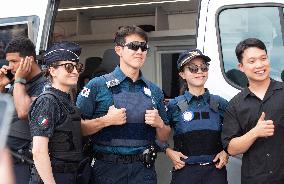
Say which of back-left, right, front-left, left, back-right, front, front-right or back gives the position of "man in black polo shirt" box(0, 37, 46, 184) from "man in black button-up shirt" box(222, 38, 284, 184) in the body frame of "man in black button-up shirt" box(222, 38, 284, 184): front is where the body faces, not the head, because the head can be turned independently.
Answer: back-right

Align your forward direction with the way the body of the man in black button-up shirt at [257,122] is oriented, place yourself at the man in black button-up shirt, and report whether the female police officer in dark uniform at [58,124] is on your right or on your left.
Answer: on your right

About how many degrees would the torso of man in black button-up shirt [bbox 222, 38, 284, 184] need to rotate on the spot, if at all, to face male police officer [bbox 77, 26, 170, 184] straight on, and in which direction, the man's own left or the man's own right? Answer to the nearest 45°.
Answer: approximately 135° to the man's own right

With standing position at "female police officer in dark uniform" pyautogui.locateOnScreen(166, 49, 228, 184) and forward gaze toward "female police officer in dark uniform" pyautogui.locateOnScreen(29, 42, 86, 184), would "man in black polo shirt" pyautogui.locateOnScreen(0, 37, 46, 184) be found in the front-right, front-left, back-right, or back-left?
front-right

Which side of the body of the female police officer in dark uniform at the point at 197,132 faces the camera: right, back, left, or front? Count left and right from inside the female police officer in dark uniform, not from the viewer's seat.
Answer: front

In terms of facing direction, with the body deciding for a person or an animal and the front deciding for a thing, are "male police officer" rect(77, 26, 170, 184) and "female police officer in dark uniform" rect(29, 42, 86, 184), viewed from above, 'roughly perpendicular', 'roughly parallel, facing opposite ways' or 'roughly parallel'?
roughly parallel

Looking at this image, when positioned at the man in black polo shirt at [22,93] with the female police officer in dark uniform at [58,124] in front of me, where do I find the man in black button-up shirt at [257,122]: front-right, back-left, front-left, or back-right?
front-left

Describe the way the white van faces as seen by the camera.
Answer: facing to the right of the viewer

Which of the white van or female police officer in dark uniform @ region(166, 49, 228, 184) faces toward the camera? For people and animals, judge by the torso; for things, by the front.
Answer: the female police officer in dark uniform

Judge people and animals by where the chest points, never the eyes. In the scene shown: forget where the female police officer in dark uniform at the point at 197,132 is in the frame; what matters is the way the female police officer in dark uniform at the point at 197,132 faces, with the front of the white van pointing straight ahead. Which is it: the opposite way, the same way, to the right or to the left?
to the right

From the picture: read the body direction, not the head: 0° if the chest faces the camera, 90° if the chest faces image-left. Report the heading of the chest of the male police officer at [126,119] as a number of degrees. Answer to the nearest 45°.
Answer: approximately 315°

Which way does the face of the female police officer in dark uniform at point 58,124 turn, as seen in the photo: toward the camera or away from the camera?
toward the camera

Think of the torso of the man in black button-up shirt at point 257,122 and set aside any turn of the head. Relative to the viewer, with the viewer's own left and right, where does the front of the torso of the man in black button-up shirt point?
facing the viewer and to the right of the viewer
